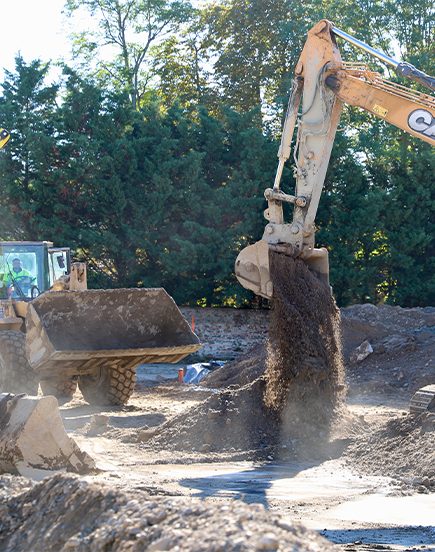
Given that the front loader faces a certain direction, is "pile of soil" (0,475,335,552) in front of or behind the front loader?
in front

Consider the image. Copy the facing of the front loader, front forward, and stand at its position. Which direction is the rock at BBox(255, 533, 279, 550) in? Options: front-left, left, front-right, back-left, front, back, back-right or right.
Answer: front-right

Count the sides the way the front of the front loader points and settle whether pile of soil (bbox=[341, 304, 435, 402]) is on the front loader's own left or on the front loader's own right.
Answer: on the front loader's own left

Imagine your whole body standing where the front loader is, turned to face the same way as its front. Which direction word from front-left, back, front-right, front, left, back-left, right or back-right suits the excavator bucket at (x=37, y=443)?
front-right

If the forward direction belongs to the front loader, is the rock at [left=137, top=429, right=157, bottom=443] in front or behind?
in front

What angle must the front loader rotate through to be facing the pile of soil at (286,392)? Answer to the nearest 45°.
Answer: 0° — it already faces it

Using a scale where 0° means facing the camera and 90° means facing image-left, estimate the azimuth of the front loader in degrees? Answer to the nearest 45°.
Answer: approximately 315°
